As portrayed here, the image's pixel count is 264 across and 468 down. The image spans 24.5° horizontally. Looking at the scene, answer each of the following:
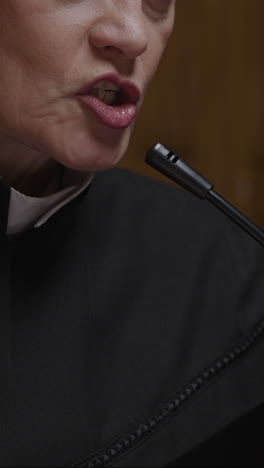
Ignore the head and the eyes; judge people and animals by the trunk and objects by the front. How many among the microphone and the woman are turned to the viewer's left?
1

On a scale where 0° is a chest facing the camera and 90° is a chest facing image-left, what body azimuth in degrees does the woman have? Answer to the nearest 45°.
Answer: approximately 315°

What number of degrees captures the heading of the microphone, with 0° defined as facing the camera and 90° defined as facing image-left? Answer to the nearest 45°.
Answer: approximately 90°
